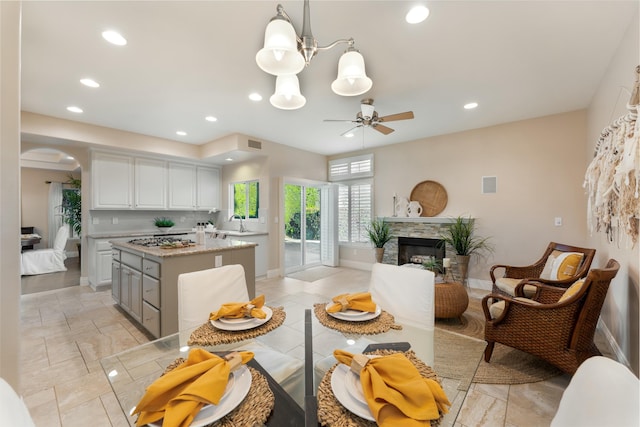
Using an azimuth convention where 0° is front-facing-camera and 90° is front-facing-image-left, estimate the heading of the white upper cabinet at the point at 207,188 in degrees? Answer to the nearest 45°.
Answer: approximately 315°

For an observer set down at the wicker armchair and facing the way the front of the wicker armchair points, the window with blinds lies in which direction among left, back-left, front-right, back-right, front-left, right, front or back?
front

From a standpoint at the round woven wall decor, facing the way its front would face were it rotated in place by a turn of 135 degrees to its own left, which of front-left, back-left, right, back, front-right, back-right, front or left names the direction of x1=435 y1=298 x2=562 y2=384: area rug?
back-right

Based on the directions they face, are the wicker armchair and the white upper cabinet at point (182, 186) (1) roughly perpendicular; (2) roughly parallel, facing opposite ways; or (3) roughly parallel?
roughly perpendicular

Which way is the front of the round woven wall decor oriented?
toward the camera

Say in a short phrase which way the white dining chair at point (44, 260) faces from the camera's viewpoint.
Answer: facing to the left of the viewer

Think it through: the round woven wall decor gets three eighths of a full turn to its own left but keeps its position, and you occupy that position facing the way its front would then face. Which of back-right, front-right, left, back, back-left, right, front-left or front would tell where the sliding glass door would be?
back-left

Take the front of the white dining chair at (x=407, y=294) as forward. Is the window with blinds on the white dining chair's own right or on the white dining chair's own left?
on the white dining chair's own right

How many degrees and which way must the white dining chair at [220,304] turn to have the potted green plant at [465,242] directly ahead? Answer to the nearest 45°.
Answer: approximately 90° to its left

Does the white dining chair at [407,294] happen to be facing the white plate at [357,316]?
yes
